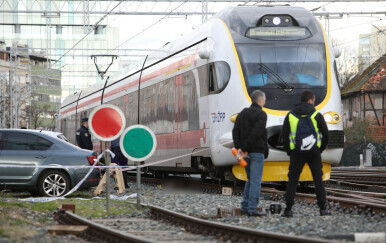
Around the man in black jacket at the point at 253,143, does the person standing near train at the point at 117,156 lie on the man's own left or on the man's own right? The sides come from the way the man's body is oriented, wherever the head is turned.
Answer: on the man's own left

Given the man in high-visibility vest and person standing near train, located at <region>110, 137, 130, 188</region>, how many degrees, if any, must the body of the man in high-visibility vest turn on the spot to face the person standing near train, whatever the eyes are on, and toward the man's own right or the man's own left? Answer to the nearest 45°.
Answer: approximately 45° to the man's own left

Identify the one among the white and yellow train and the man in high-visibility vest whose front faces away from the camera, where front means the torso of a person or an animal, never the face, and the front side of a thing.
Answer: the man in high-visibility vest

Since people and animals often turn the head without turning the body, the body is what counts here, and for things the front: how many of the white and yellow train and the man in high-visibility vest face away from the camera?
1

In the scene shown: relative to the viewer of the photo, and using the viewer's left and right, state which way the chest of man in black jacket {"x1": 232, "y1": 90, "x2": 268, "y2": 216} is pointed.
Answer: facing away from the viewer and to the right of the viewer

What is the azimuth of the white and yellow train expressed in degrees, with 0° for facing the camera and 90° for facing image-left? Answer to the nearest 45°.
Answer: approximately 315°

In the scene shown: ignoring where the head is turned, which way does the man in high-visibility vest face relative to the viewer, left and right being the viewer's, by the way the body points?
facing away from the viewer

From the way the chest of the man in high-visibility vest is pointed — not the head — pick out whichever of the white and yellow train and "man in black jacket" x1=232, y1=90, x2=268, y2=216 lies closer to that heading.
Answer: the white and yellow train

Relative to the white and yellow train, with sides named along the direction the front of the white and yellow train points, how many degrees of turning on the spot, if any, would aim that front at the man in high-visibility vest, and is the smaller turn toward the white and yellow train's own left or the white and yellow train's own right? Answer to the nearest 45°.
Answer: approximately 45° to the white and yellow train's own right
